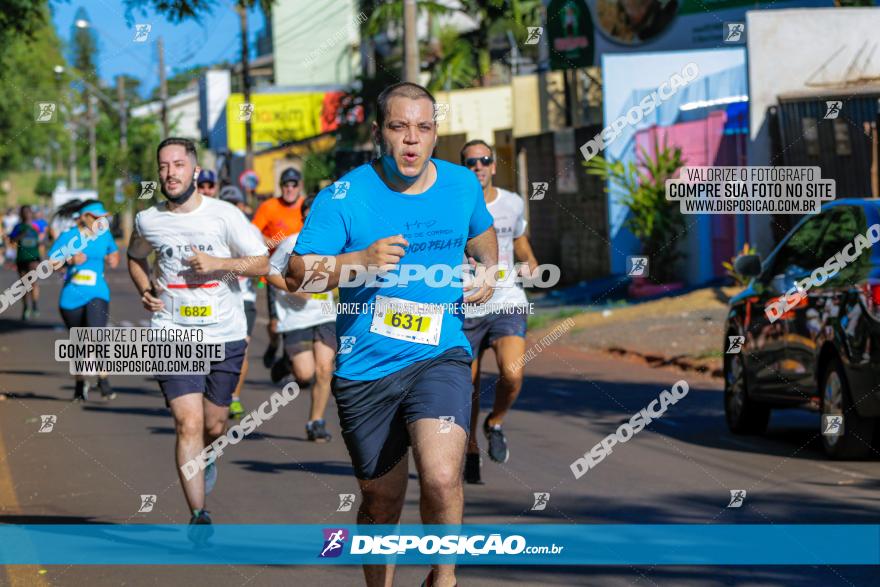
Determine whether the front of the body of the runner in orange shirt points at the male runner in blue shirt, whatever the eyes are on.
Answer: yes

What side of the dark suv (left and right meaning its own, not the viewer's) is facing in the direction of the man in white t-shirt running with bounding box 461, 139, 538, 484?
left

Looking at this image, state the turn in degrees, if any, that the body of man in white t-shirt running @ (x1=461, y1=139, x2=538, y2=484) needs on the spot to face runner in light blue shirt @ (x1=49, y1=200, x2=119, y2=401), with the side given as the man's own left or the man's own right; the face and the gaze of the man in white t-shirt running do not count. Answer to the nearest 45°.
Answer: approximately 135° to the man's own right

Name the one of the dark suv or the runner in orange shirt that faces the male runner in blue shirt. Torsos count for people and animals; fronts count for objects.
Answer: the runner in orange shirt

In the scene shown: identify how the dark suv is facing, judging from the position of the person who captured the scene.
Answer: facing away from the viewer and to the left of the viewer

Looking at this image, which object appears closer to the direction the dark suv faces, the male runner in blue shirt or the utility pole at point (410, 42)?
the utility pole

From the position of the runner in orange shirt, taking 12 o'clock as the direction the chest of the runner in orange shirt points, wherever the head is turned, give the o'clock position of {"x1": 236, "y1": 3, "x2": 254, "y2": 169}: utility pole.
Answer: The utility pole is roughly at 6 o'clock from the runner in orange shirt.

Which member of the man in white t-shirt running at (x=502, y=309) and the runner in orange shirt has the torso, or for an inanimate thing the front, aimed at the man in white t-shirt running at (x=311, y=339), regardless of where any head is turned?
the runner in orange shirt

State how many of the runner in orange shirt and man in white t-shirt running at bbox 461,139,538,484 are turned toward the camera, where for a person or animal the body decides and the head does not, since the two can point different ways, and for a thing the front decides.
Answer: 2

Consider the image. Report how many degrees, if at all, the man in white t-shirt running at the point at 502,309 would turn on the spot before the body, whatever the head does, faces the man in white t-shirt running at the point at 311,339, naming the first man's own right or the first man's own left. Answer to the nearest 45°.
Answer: approximately 135° to the first man's own right
